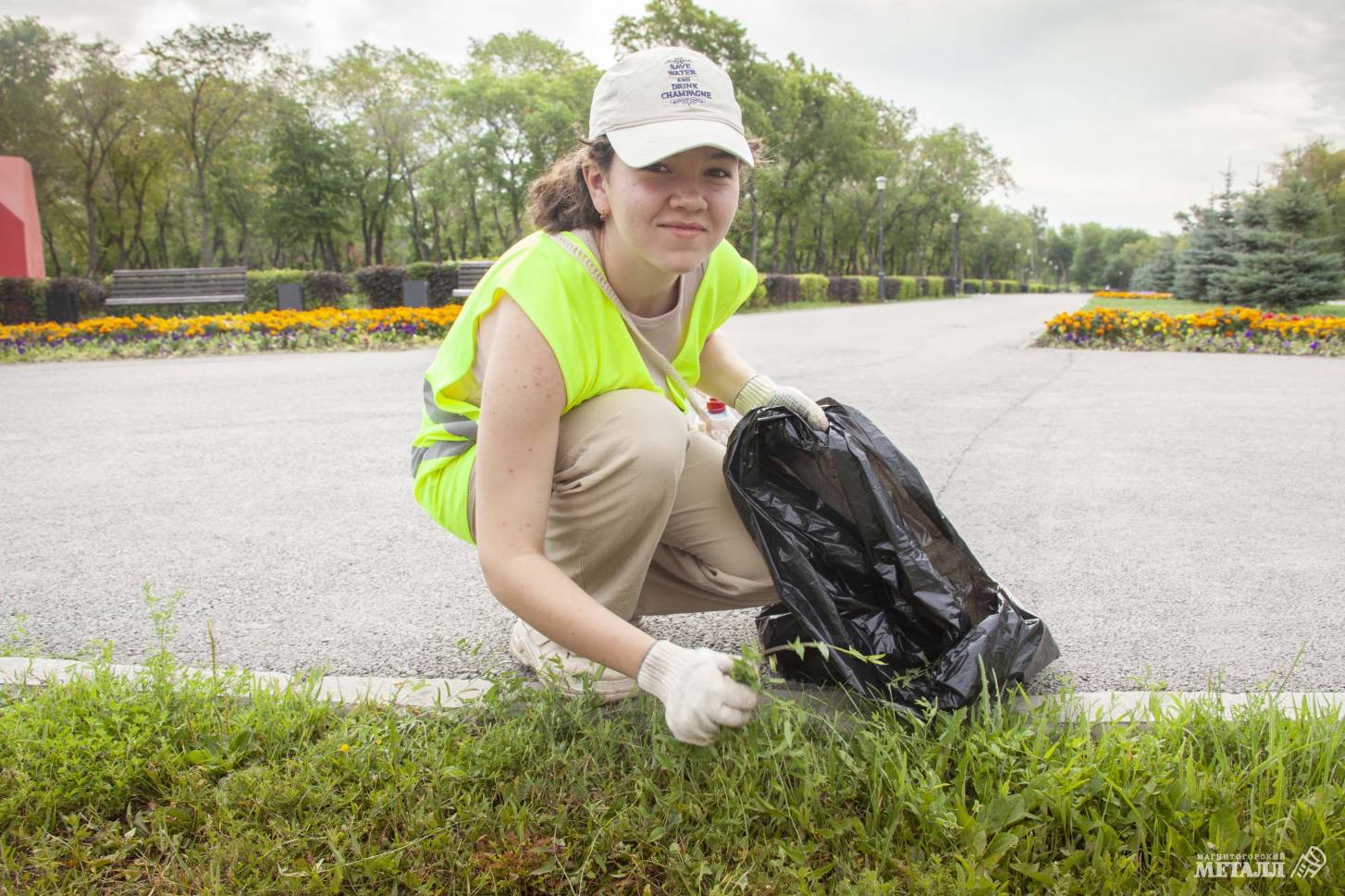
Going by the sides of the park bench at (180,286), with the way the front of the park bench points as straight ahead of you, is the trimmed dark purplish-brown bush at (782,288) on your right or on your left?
on your left

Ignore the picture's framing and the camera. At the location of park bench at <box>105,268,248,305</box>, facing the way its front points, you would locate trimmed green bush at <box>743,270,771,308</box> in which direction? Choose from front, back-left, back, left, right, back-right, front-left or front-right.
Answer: left

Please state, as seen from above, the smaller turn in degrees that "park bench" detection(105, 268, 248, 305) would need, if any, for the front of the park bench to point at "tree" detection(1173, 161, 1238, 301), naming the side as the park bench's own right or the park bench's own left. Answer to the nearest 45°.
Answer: approximately 90° to the park bench's own left

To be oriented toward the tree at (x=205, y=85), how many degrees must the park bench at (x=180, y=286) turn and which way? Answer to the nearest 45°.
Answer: approximately 180°

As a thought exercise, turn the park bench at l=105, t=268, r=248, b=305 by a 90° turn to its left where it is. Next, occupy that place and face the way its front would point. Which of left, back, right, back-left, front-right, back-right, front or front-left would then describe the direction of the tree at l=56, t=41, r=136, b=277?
left

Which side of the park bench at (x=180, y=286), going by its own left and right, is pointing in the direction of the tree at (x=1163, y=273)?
left

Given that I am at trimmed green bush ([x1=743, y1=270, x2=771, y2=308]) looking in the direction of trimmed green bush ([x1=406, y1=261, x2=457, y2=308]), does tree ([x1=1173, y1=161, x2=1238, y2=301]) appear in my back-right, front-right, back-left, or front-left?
back-left

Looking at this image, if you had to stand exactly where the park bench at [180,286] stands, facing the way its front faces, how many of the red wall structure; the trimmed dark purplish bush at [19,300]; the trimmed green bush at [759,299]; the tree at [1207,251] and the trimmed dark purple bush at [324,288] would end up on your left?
3

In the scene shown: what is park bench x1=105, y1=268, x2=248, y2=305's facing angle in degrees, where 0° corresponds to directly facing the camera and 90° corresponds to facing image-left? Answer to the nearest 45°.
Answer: approximately 0°

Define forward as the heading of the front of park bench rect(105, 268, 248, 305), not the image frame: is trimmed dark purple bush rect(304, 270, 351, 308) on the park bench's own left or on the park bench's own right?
on the park bench's own left
